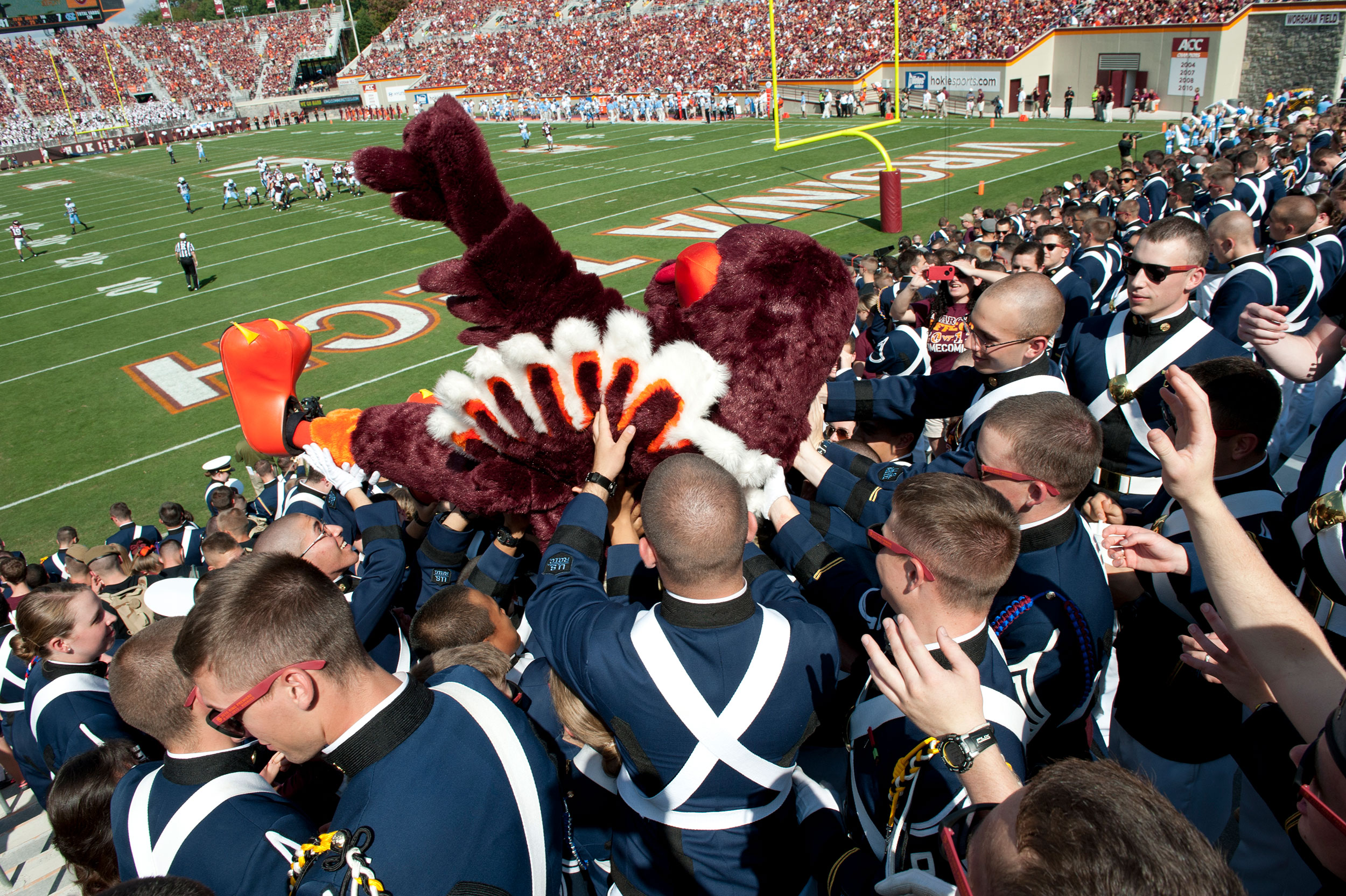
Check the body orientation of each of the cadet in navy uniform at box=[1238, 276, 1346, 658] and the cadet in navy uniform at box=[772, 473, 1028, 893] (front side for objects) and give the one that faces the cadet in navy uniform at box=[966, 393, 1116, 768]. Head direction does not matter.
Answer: the cadet in navy uniform at box=[1238, 276, 1346, 658]

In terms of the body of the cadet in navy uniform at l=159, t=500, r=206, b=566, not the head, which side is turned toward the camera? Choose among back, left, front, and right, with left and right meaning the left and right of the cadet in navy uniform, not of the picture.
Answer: back

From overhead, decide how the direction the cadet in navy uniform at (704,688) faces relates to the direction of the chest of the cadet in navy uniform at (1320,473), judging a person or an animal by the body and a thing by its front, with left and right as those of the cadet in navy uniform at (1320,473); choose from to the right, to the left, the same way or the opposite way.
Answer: to the right

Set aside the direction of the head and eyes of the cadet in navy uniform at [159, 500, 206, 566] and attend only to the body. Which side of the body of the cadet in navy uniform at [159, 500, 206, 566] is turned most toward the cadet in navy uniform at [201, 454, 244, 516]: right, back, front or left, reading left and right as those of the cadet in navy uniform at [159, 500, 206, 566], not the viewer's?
front

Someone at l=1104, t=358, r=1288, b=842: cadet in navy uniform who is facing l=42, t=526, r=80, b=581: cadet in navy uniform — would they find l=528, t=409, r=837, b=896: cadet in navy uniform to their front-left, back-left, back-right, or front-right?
front-left

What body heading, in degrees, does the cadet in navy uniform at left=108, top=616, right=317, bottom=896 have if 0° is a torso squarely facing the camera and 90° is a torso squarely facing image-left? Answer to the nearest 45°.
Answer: approximately 225°

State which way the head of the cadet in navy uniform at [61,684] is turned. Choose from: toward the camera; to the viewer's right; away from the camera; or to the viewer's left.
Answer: to the viewer's right

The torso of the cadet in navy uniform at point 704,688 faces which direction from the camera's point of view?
away from the camera

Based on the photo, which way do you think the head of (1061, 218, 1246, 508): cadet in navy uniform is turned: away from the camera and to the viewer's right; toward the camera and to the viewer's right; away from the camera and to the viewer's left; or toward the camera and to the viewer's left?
toward the camera and to the viewer's left

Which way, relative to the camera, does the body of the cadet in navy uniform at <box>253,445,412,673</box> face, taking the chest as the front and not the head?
to the viewer's right

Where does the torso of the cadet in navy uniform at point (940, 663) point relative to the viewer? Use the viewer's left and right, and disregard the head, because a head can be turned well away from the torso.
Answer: facing to the left of the viewer

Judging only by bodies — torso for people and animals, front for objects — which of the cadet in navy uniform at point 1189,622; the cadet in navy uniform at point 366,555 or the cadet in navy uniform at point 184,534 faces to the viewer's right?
the cadet in navy uniform at point 366,555

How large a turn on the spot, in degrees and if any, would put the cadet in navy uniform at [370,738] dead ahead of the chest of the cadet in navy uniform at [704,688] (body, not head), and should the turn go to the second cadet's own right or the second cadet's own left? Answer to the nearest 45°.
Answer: approximately 90° to the second cadet's own left
